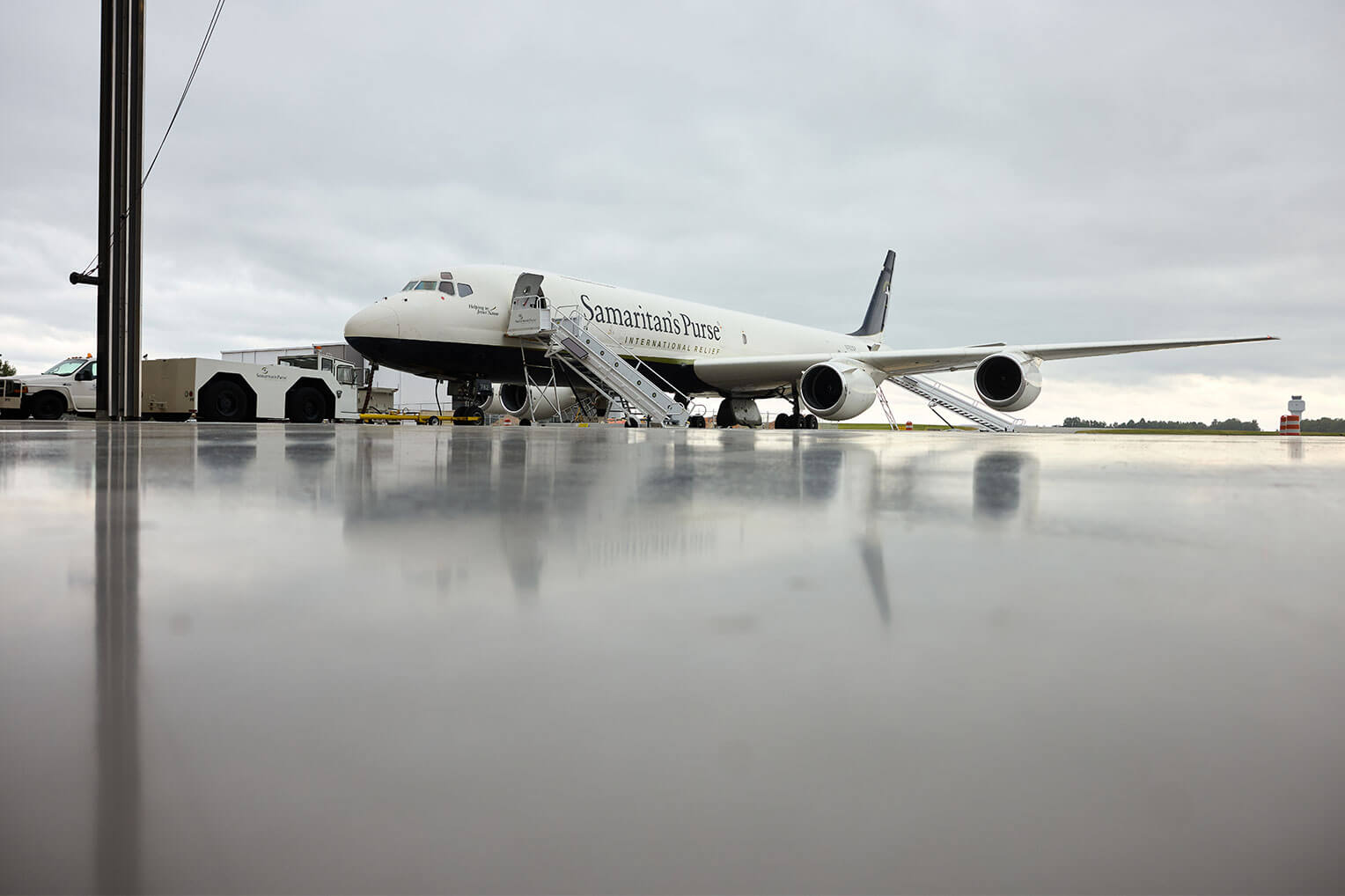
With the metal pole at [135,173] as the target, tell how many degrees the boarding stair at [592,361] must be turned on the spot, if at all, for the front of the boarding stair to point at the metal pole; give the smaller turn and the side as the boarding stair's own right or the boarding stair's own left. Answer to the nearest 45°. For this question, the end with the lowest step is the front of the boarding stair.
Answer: approximately 180°

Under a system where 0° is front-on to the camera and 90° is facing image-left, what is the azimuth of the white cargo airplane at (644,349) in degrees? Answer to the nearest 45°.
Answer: approximately 45°

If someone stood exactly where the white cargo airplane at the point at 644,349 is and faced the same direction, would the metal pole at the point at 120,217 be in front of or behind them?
in front

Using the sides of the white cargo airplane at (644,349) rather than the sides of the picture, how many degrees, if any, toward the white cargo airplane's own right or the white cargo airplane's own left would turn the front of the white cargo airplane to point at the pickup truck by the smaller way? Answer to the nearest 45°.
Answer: approximately 45° to the white cargo airplane's own right
